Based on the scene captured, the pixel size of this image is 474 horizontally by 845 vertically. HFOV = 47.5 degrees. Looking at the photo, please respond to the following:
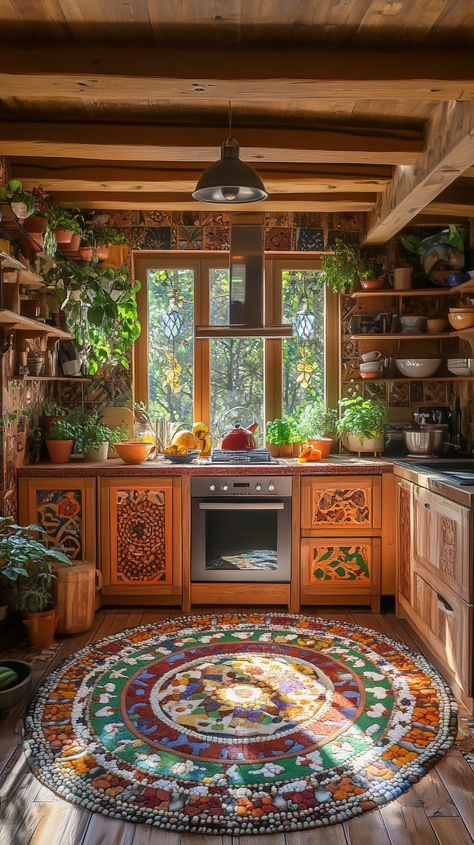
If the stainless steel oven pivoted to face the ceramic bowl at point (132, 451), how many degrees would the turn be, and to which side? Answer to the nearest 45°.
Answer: approximately 90° to its right

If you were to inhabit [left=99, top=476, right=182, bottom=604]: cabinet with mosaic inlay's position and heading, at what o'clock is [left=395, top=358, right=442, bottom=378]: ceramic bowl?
The ceramic bowl is roughly at 9 o'clock from the cabinet with mosaic inlay.

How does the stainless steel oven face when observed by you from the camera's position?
facing the viewer

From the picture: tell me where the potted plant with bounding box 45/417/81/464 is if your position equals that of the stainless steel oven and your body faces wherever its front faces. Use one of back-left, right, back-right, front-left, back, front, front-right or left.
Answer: right

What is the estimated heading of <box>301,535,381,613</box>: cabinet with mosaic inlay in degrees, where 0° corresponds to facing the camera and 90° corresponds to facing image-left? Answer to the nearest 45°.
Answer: approximately 0°
